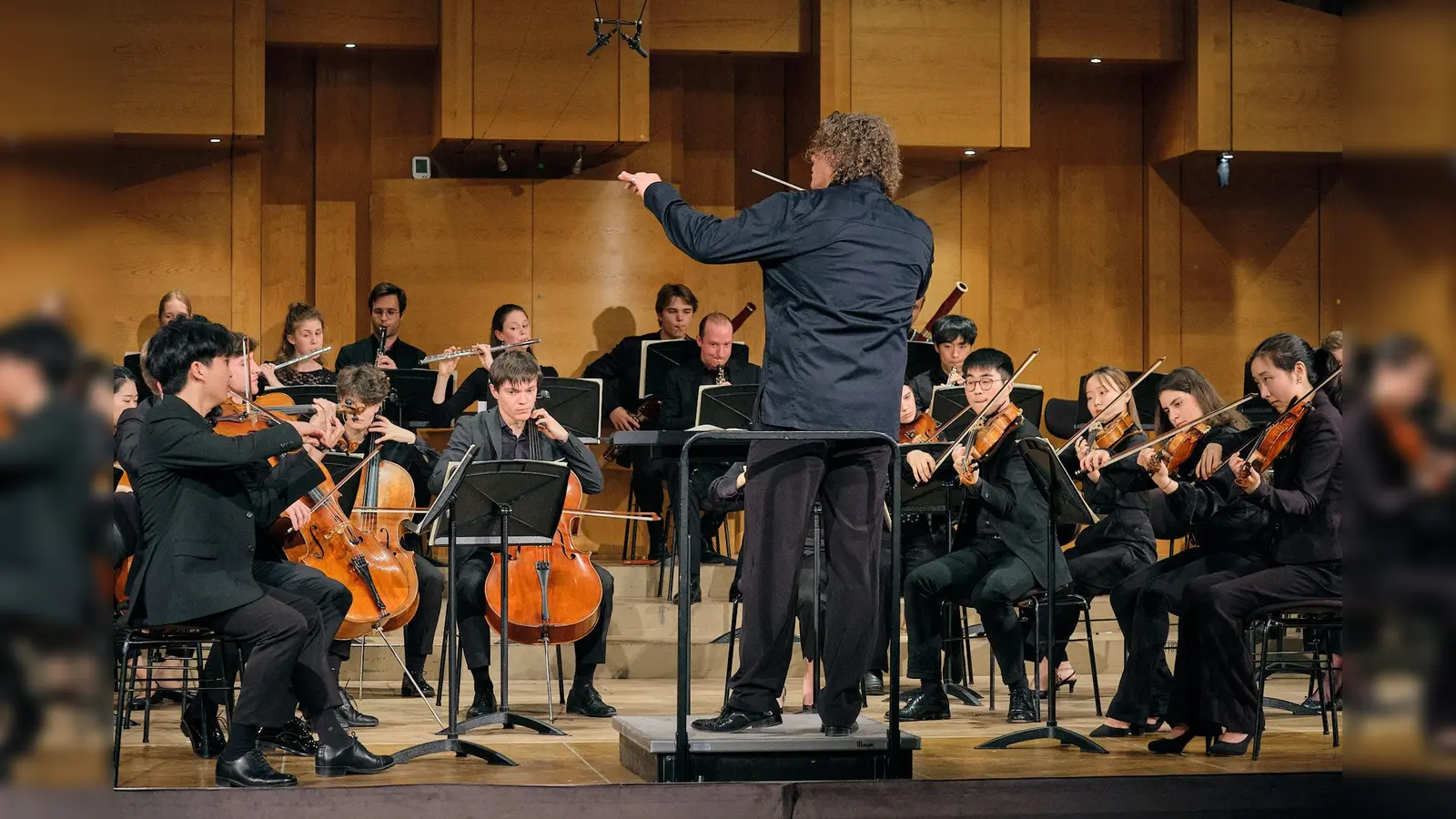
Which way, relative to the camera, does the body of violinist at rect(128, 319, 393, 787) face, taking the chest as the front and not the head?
to the viewer's right

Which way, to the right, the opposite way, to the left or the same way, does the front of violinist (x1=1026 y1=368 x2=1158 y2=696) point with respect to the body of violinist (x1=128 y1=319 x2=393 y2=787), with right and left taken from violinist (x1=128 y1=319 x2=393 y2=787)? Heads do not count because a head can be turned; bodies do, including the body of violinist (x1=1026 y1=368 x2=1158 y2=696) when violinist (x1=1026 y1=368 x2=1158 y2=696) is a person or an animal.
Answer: the opposite way

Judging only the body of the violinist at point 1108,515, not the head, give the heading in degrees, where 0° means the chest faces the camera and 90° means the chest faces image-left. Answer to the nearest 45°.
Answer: approximately 45°

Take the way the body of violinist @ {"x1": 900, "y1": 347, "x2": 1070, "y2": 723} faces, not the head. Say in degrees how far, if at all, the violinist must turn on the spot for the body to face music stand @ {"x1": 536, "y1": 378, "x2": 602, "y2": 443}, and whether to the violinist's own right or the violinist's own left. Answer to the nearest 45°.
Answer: approximately 90° to the violinist's own right

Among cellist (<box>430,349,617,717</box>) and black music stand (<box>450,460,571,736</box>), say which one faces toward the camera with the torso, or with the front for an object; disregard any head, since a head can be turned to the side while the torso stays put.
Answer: the cellist

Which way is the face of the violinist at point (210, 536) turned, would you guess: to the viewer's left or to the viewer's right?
to the viewer's right

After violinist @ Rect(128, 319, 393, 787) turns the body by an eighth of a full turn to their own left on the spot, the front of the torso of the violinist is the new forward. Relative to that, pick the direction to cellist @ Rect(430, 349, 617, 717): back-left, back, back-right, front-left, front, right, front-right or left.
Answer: front

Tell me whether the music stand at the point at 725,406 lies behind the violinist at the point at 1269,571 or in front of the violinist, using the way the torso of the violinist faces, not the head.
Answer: in front

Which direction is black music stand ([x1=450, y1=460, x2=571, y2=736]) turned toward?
away from the camera

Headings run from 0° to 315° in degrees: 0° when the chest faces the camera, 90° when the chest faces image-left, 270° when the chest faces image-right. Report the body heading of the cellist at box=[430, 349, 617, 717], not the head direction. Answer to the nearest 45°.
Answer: approximately 0°

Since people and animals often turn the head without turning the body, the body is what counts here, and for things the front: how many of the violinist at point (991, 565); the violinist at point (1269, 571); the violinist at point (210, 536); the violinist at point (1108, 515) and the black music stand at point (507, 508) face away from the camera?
1

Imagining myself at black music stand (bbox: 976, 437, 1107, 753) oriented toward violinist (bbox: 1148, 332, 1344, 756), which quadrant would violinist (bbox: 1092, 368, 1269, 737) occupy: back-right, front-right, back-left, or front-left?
front-left

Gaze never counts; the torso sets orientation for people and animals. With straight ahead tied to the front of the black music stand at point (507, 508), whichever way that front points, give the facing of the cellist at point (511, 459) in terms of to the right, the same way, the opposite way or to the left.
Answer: the opposite way

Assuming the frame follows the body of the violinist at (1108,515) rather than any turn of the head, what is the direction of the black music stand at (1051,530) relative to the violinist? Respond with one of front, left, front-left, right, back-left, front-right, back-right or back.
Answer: front-left
